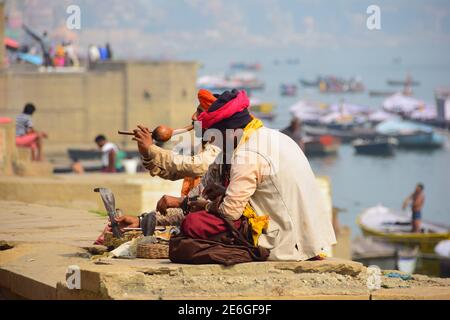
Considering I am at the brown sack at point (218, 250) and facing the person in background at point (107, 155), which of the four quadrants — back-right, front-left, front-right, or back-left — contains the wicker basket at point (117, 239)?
front-left

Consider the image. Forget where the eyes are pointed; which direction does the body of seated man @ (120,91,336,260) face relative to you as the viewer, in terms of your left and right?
facing to the left of the viewer

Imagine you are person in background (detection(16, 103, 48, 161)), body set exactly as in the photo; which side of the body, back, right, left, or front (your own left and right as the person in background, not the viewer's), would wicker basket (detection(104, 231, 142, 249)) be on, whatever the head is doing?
right

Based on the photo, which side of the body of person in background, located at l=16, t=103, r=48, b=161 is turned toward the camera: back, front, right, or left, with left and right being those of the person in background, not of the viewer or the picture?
right

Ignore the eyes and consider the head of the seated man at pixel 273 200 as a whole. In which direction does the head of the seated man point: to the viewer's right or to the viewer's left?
to the viewer's left

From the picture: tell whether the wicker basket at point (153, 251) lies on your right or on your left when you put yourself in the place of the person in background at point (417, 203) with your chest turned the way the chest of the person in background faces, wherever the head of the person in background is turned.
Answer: on your left

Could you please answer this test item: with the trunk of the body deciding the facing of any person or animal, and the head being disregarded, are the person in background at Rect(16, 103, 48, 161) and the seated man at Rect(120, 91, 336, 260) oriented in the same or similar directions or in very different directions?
very different directions

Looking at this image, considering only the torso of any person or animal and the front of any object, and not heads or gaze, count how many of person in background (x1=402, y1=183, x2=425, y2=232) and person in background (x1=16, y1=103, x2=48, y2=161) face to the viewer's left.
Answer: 1
